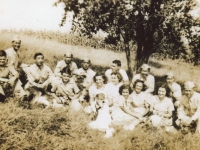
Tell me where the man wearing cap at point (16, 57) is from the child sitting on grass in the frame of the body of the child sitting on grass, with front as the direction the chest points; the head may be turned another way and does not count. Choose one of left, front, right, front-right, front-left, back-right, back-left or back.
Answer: right

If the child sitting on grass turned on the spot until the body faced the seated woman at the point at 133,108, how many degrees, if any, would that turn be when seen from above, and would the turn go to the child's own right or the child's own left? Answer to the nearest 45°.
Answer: approximately 90° to the child's own left

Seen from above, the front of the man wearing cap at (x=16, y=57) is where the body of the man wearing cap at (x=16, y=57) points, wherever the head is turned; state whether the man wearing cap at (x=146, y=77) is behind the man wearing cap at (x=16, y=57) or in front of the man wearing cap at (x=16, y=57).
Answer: in front

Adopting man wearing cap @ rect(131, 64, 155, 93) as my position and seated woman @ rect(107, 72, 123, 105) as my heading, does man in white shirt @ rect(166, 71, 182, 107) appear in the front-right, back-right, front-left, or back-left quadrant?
back-left

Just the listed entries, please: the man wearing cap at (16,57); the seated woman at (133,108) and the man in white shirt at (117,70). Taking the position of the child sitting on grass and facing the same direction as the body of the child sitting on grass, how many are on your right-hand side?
1

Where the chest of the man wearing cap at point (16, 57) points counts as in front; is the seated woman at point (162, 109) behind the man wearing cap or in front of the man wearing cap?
in front

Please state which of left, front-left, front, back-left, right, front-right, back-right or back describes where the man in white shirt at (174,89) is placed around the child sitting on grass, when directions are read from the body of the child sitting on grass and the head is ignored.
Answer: left

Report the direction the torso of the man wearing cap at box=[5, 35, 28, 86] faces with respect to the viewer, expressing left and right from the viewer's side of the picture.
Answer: facing the viewer and to the right of the viewer

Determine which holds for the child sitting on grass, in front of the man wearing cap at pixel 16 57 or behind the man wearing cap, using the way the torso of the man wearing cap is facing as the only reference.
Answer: in front

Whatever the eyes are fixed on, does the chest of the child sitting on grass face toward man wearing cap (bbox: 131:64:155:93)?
no

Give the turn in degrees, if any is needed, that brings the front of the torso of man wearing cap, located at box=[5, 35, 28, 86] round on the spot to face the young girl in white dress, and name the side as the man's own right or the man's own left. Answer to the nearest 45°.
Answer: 0° — they already face them

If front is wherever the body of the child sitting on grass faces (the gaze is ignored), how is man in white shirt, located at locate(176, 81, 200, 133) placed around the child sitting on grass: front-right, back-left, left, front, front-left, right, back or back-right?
left

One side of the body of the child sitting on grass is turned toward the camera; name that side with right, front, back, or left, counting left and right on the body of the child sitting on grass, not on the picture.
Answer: front

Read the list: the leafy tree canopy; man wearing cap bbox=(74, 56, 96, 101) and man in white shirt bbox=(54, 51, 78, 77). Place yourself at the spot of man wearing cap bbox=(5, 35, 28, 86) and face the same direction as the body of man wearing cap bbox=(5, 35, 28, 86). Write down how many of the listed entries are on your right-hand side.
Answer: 0

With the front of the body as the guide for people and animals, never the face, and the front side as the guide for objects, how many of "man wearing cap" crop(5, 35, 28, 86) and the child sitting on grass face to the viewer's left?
0
